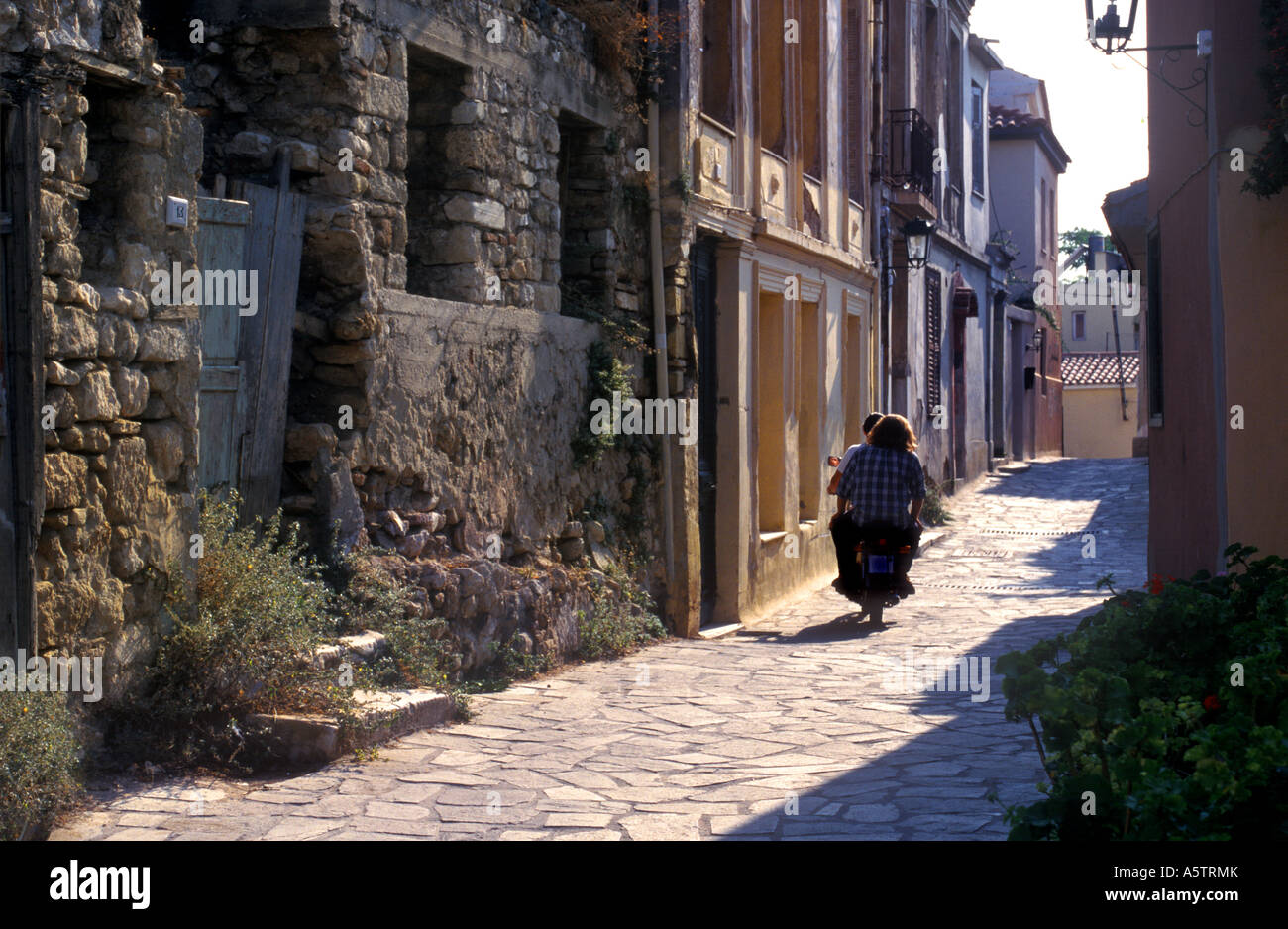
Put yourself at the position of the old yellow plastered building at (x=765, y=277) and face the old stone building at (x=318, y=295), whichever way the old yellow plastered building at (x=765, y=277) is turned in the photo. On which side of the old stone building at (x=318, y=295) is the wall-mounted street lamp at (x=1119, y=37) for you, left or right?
left

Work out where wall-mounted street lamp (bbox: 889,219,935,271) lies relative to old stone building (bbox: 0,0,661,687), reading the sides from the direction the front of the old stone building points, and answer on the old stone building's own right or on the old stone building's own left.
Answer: on the old stone building's own left

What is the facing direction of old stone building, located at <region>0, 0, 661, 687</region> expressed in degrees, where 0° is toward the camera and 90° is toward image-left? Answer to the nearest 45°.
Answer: approximately 315°

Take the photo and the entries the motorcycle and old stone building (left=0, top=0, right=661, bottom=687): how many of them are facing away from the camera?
1

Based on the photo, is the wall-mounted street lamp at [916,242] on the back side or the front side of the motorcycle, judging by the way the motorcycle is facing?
on the front side

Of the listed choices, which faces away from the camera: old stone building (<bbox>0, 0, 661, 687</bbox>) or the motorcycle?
the motorcycle

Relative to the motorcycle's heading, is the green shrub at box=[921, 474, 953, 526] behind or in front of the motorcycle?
in front

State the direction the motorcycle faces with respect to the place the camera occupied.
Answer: facing away from the viewer

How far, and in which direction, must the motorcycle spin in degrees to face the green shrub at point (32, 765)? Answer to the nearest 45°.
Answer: approximately 180°

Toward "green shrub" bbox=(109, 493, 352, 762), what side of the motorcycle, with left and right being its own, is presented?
back

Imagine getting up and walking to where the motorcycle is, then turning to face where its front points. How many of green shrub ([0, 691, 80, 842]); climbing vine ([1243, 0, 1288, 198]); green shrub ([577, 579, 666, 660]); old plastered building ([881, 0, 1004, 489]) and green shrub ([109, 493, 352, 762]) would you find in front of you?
1

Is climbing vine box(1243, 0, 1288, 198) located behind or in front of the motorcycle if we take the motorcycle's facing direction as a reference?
behind

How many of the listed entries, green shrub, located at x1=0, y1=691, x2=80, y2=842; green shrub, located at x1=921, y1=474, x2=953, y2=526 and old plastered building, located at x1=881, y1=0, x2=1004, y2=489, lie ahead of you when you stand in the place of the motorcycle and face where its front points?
2
